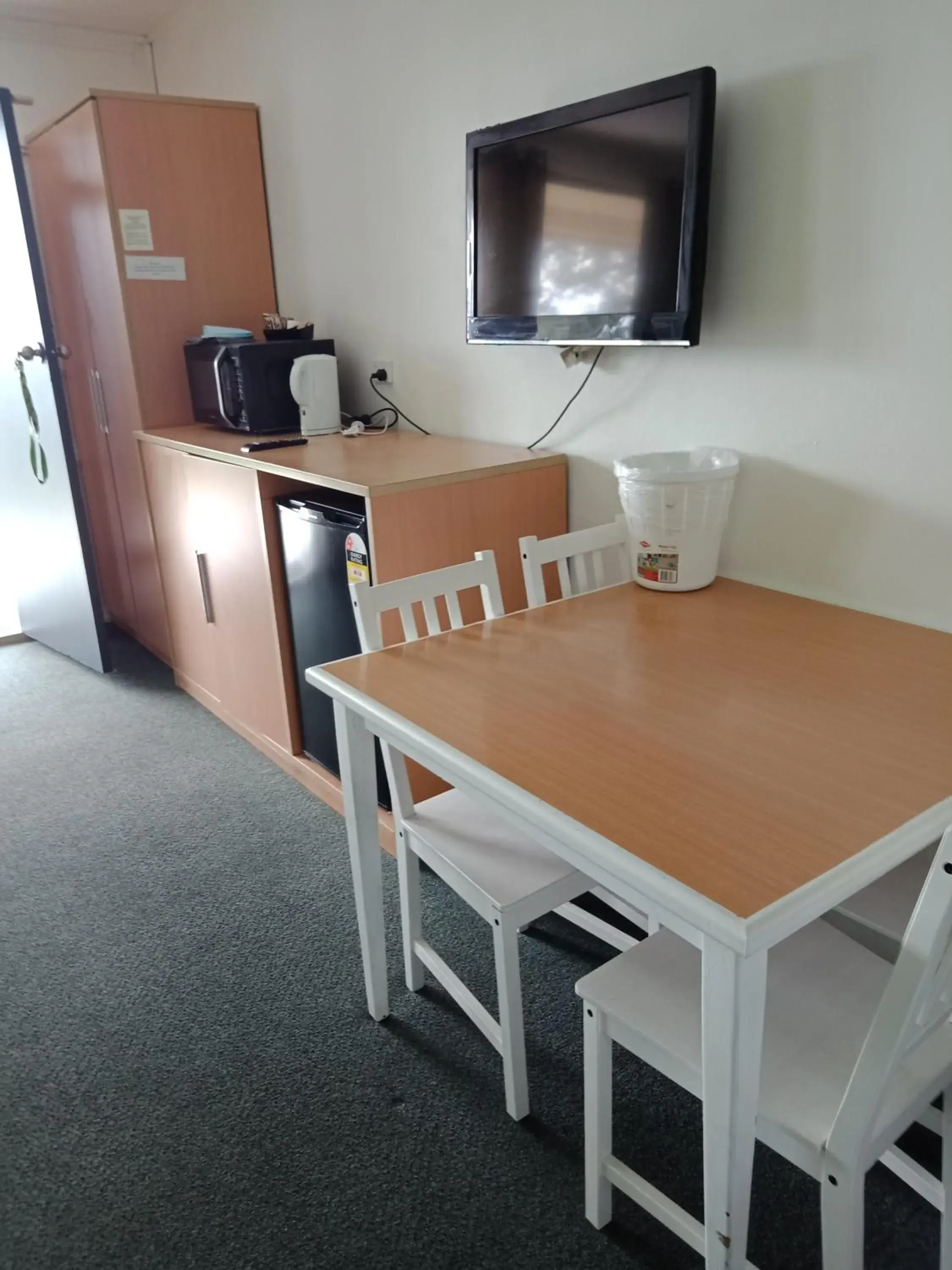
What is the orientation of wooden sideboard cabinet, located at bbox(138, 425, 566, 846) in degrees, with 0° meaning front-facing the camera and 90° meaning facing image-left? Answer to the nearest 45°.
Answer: approximately 45°

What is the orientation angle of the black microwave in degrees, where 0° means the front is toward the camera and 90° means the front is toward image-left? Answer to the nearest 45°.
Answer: approximately 45°

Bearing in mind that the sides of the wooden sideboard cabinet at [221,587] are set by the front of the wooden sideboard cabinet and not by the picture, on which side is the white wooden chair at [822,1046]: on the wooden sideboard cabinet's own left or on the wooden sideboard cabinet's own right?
on the wooden sideboard cabinet's own left

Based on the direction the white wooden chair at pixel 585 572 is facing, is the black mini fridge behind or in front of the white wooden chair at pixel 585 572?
behind

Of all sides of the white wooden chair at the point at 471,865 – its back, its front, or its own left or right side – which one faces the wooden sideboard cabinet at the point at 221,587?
back

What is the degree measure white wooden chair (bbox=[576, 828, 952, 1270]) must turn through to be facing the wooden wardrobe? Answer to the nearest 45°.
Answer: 0° — it already faces it

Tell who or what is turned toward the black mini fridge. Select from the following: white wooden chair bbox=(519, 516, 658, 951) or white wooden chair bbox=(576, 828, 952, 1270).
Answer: white wooden chair bbox=(576, 828, 952, 1270)

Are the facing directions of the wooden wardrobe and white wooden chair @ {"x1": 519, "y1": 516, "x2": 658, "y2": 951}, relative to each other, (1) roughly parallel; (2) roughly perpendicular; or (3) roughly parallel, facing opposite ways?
roughly perpendicular

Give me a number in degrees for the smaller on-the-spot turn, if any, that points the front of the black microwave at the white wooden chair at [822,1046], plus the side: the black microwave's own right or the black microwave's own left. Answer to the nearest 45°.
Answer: approximately 45° to the black microwave's own left

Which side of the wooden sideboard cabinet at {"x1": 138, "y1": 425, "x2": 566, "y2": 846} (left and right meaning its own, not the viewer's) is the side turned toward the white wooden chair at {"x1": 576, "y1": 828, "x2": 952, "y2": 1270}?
left

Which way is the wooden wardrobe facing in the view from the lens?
facing to the left of the viewer
